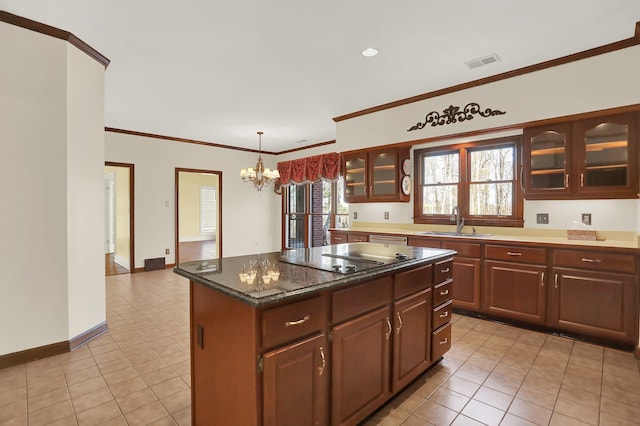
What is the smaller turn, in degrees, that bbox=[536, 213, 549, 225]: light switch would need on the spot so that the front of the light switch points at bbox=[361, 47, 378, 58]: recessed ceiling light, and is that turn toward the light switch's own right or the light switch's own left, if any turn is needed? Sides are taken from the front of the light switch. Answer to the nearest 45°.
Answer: approximately 45° to the light switch's own right

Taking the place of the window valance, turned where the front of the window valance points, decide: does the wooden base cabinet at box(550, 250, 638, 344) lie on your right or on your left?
on your left

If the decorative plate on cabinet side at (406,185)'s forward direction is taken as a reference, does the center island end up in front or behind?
in front

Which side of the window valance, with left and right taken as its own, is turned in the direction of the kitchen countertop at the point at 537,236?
left

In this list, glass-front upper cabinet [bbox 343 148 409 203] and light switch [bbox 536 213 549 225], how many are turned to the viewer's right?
0

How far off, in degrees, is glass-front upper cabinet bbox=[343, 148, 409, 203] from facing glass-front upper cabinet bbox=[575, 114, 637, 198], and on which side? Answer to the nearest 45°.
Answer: approximately 90° to its left

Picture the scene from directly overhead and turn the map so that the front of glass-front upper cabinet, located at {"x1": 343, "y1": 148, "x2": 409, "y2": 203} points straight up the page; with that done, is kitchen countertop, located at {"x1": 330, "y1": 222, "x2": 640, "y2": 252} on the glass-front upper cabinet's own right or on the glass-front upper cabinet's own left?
on the glass-front upper cabinet's own left

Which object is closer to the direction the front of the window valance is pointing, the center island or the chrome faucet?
the center island
